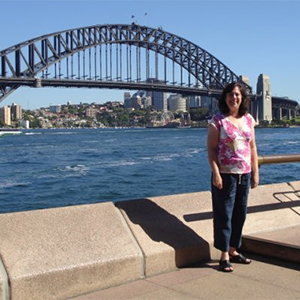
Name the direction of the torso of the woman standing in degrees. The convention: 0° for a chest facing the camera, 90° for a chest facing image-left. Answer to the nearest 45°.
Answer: approximately 315°
